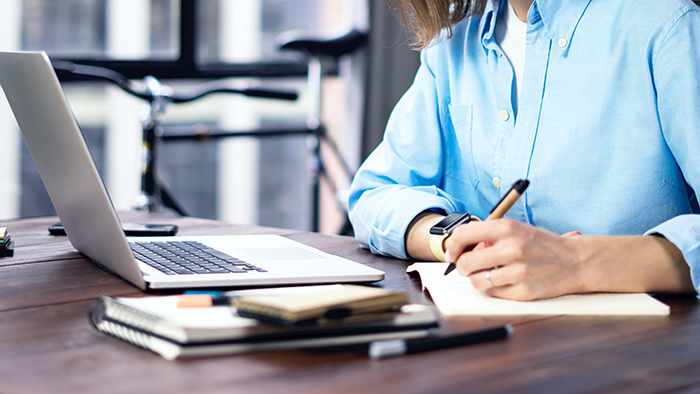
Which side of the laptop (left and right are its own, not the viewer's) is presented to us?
right
